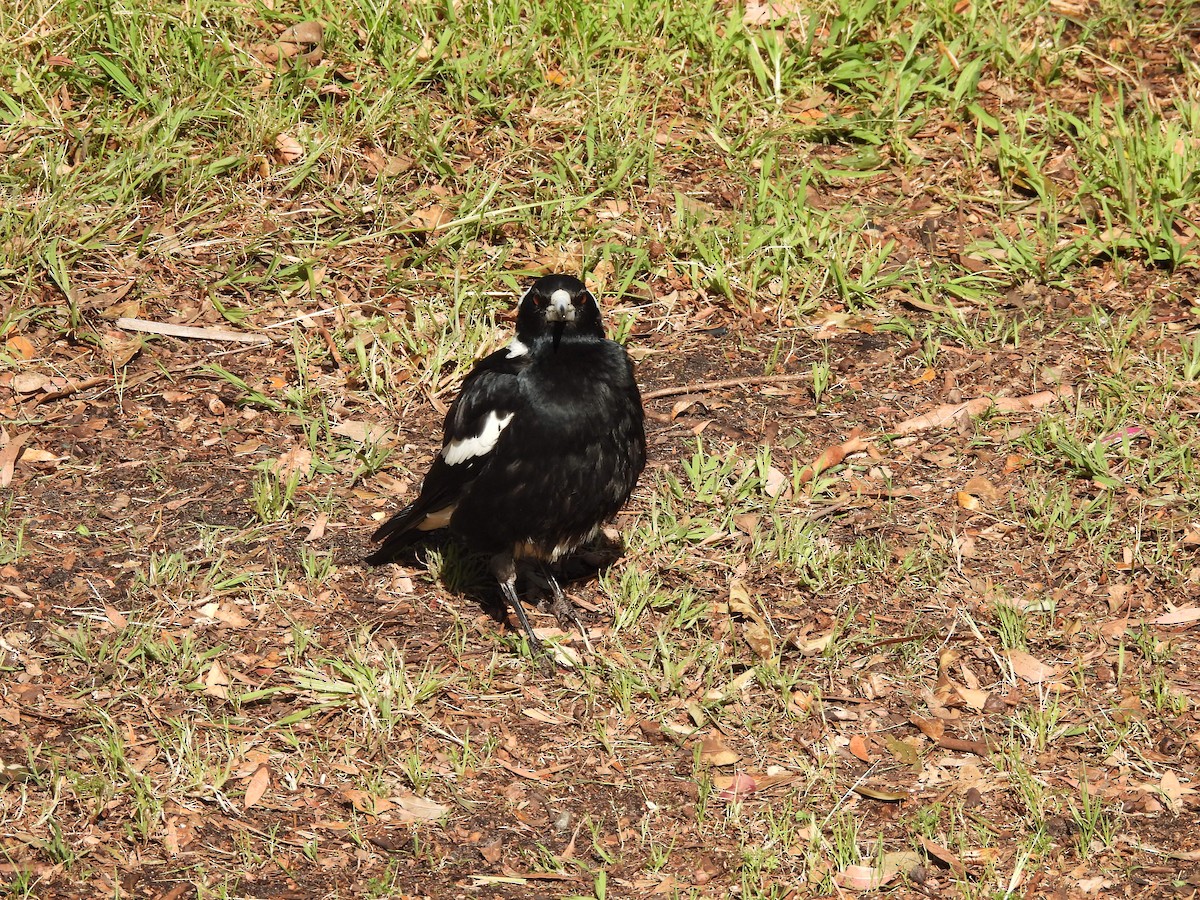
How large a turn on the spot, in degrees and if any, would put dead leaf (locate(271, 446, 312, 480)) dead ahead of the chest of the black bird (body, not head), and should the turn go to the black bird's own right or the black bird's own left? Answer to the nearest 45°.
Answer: approximately 180°

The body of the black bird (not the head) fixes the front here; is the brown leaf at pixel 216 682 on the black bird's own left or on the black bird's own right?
on the black bird's own right

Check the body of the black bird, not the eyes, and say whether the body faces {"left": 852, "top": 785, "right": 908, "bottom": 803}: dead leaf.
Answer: yes

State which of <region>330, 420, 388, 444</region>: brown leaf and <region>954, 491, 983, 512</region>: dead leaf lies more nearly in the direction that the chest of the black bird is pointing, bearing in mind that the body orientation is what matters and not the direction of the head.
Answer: the dead leaf

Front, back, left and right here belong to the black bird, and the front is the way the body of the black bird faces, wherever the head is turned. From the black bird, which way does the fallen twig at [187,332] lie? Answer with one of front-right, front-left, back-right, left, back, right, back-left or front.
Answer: back

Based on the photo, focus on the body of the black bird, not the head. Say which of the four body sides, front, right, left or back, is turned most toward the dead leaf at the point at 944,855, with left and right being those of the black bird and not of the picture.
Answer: front

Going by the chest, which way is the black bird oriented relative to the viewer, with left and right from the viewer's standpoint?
facing the viewer and to the right of the viewer

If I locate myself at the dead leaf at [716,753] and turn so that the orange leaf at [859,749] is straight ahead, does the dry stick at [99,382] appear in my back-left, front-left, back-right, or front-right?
back-left

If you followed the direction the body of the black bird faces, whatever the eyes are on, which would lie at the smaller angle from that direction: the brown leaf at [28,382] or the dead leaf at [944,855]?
the dead leaf

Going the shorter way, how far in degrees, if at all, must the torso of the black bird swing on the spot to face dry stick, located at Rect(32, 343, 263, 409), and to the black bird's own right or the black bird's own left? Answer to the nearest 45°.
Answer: approximately 180°

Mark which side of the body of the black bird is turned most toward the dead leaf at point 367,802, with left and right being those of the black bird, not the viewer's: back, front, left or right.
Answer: right

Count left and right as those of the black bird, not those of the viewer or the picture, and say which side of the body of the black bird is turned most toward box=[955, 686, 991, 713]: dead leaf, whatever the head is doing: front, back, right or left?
front

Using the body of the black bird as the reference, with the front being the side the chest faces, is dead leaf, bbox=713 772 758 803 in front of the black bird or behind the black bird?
in front

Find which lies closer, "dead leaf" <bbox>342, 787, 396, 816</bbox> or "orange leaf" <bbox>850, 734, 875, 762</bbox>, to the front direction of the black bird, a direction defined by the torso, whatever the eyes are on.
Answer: the orange leaf
